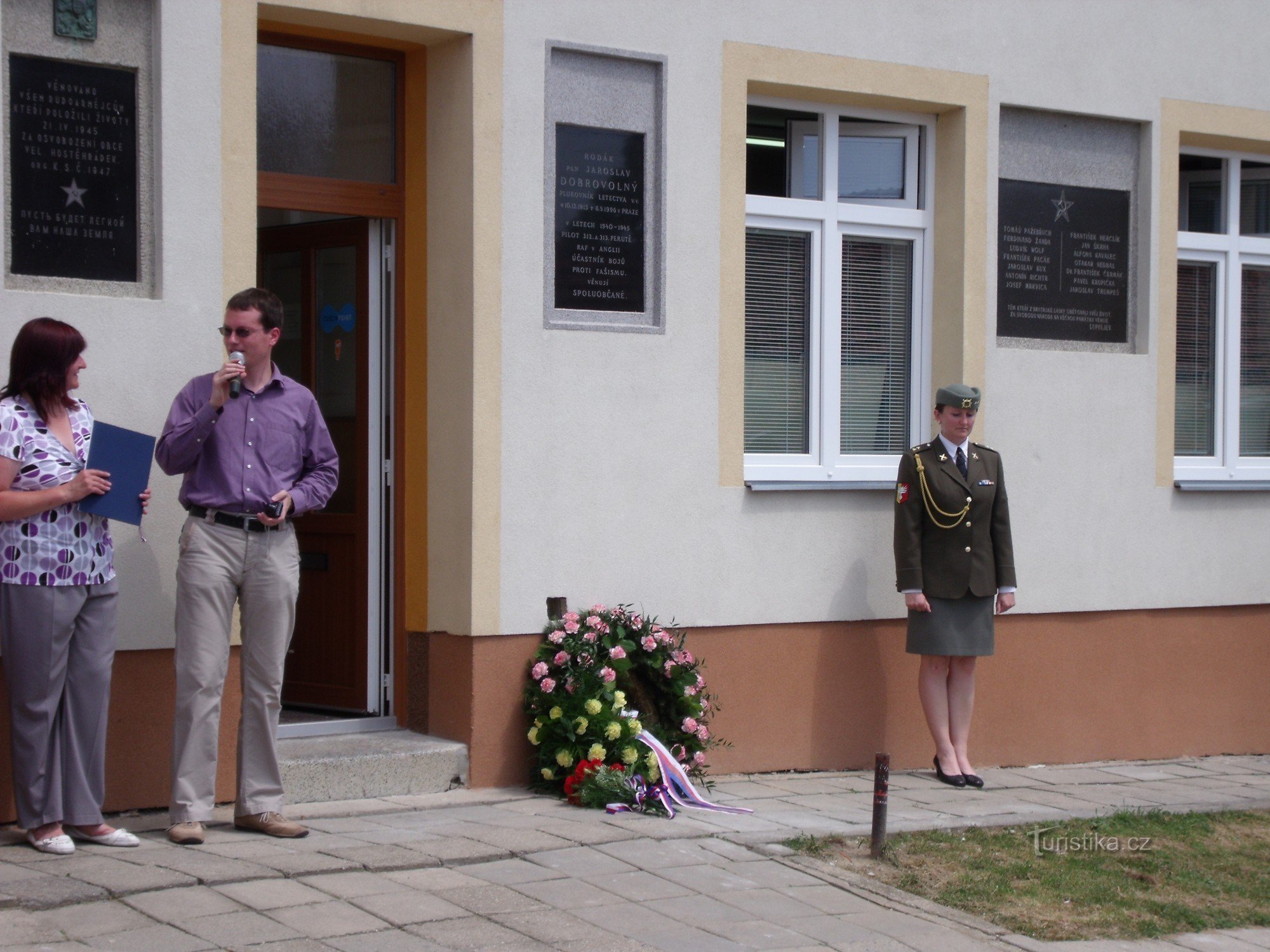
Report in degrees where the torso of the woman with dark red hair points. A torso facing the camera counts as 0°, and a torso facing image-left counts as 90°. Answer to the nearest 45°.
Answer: approximately 315°

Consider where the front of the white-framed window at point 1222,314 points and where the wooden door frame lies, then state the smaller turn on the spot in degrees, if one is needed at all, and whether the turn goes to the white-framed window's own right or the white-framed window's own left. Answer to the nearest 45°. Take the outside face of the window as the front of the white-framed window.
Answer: approximately 90° to the white-framed window's own right

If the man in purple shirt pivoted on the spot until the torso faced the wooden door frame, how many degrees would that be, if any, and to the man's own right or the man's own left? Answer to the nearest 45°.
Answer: approximately 135° to the man's own left

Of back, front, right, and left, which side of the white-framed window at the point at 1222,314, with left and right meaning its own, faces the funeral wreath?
right

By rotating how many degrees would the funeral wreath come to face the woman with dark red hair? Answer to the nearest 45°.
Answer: approximately 45° to its right

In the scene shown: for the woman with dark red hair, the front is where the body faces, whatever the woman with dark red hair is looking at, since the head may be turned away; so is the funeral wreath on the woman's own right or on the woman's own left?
on the woman's own left

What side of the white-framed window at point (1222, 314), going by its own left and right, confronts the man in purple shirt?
right

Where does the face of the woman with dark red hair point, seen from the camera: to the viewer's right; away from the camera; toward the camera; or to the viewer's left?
to the viewer's right

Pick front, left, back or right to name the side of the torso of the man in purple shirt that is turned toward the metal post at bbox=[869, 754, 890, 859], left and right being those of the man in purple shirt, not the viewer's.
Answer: left
